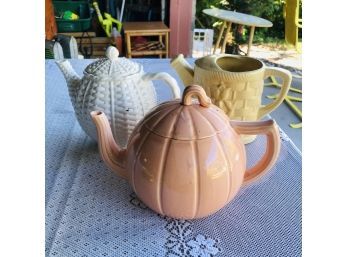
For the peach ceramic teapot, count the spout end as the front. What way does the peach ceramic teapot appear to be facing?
to the viewer's left

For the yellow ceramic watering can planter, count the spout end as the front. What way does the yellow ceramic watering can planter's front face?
to the viewer's left

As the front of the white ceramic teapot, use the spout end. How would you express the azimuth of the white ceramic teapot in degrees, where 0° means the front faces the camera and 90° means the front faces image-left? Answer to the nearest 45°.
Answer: approximately 90°

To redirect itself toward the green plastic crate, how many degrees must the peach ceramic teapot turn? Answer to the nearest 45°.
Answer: approximately 90° to its right

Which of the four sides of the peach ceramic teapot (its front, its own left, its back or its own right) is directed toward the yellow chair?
right

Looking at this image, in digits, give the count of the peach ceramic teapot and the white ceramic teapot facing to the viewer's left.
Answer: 2
